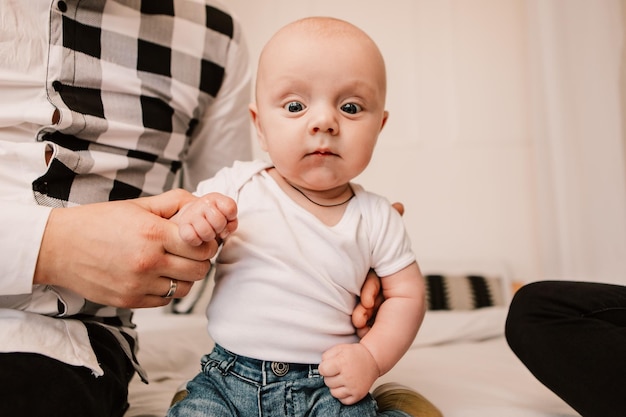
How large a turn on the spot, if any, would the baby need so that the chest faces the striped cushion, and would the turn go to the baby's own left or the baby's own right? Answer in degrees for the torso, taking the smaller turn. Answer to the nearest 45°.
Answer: approximately 135° to the baby's own left

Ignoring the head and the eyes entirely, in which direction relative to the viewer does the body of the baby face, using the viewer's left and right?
facing the viewer

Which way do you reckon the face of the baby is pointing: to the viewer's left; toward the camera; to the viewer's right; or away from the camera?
toward the camera

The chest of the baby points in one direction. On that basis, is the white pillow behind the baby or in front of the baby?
behind
